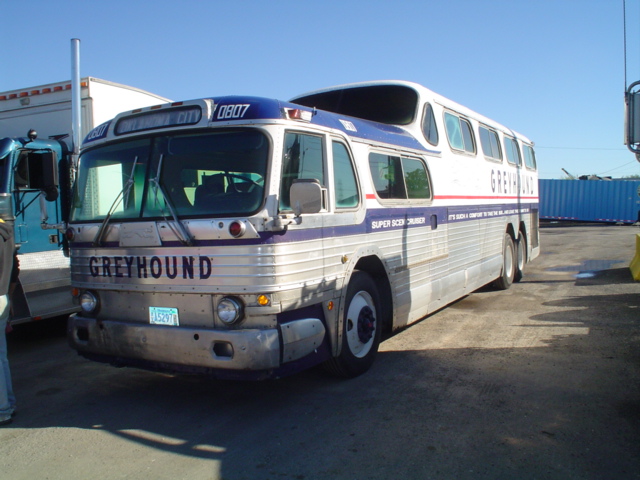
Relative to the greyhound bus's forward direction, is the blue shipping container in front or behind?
behind

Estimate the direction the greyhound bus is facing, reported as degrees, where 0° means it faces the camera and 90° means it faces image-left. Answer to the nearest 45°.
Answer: approximately 45°
